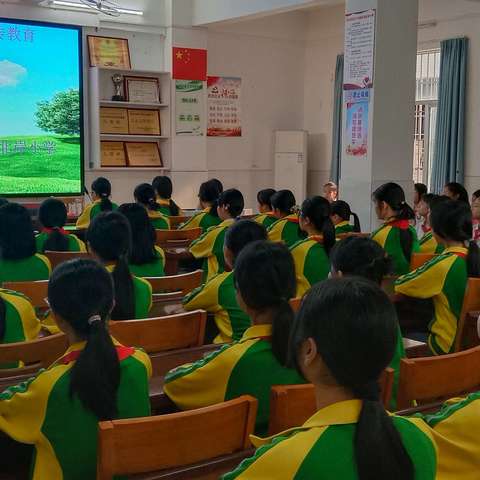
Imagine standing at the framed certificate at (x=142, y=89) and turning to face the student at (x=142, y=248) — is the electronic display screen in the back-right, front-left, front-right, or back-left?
front-right

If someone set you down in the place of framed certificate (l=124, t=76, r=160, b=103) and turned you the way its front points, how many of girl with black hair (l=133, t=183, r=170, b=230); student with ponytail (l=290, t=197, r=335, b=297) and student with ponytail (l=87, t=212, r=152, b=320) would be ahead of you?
3

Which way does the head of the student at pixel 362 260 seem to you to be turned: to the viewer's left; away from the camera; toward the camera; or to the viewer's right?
away from the camera

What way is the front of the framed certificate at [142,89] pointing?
toward the camera

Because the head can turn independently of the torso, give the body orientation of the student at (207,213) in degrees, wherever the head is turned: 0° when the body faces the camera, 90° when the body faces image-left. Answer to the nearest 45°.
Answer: approximately 135°

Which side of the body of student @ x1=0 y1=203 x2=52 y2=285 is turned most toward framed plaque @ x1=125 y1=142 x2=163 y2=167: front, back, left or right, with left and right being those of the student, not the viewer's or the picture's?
front

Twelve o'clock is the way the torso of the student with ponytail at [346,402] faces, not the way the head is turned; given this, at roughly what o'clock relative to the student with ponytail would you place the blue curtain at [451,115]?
The blue curtain is roughly at 2 o'clock from the student with ponytail.

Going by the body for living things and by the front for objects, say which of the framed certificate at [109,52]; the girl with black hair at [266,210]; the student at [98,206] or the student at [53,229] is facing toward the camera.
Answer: the framed certificate

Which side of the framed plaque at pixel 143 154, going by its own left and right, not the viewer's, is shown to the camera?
front

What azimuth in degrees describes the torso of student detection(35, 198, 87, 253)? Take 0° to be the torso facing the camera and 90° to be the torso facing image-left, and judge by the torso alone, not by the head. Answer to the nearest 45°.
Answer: approximately 180°

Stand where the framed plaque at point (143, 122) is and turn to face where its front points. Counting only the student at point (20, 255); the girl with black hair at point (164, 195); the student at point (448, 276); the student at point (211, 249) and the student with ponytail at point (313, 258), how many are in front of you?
5

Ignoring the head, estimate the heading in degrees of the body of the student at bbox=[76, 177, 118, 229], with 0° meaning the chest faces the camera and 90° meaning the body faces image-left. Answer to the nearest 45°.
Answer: approximately 135°

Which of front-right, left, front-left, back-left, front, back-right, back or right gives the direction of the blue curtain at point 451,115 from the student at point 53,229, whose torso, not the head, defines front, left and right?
front-right

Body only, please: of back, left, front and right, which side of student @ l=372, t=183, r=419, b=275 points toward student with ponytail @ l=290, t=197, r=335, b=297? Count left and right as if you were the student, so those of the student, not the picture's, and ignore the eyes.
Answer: left

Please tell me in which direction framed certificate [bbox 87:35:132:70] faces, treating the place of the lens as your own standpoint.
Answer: facing the viewer

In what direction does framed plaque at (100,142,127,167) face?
toward the camera
